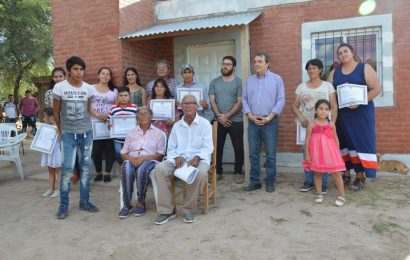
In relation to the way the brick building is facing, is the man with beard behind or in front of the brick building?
in front

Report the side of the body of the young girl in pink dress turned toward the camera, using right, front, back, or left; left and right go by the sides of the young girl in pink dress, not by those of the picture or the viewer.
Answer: front

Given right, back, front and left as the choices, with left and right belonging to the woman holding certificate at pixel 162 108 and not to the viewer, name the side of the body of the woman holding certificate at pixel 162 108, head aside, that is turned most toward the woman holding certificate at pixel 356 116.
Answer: left

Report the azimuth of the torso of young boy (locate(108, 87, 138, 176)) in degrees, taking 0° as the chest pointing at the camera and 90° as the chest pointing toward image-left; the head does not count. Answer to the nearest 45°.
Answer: approximately 0°
